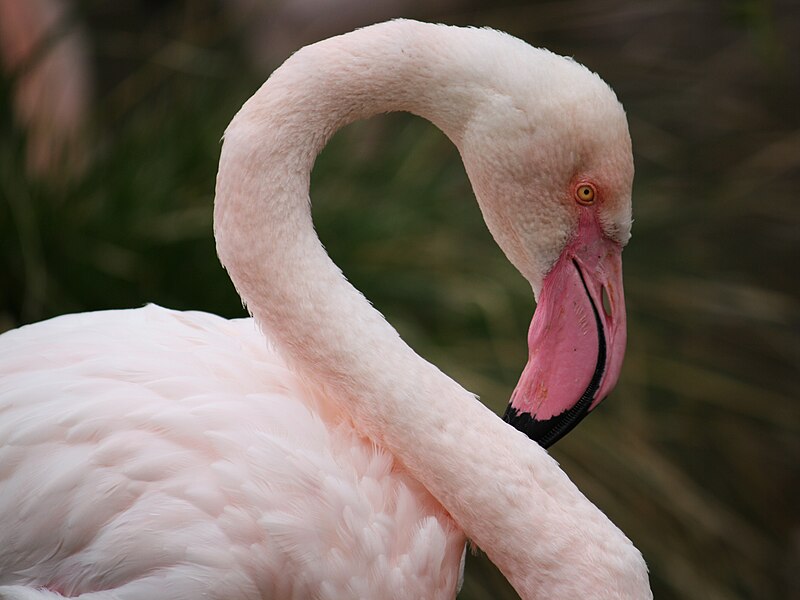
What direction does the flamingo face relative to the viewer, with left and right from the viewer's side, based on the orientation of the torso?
facing to the right of the viewer
